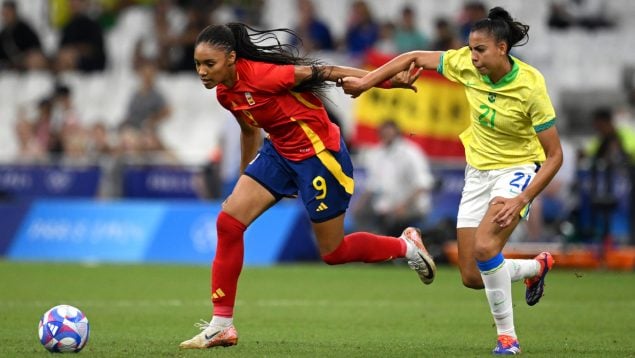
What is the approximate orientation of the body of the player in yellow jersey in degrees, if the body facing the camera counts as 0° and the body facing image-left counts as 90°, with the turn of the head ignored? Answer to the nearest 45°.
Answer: approximately 45°

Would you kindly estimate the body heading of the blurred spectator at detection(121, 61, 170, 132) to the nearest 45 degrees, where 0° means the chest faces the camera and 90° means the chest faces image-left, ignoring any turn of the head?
approximately 0°

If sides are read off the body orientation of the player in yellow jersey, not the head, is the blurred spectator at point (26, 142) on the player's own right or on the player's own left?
on the player's own right

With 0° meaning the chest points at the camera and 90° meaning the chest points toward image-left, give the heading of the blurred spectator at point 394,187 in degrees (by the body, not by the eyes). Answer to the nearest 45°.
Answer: approximately 0°

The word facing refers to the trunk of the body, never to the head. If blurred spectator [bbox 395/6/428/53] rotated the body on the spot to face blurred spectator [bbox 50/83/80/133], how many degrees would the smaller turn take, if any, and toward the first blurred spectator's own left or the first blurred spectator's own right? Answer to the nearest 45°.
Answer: approximately 90° to the first blurred spectator's own right

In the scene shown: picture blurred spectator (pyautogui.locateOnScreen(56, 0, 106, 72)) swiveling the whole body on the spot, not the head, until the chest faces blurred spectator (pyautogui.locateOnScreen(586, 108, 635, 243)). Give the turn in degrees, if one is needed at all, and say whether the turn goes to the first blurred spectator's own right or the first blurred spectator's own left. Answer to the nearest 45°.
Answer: approximately 45° to the first blurred spectator's own left

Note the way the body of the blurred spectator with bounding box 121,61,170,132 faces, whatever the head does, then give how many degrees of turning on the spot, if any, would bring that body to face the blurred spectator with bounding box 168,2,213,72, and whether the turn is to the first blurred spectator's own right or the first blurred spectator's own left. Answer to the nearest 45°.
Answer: approximately 135° to the first blurred spectator's own left

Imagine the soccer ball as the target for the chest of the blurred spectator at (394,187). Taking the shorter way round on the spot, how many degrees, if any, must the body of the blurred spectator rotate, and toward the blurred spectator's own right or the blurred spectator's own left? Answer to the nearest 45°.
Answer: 0° — they already face it

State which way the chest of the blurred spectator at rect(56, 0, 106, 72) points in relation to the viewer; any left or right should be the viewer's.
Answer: facing the viewer

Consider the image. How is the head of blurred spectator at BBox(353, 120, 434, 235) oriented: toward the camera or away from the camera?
toward the camera

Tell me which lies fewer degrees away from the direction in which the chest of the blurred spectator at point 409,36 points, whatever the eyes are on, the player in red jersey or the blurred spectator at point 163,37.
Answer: the player in red jersey

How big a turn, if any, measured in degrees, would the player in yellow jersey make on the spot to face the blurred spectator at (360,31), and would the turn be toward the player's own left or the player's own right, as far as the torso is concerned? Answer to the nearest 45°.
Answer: approximately 135° to the player's own right

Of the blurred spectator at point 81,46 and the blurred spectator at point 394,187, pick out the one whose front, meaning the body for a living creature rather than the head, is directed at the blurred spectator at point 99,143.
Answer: the blurred spectator at point 81,46

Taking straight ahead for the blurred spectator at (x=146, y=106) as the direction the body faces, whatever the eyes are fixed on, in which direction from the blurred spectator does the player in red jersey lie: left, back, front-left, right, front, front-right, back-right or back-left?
front

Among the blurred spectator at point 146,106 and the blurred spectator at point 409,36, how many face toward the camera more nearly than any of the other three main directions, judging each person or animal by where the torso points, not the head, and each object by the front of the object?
2

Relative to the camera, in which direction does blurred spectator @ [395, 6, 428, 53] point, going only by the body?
toward the camera

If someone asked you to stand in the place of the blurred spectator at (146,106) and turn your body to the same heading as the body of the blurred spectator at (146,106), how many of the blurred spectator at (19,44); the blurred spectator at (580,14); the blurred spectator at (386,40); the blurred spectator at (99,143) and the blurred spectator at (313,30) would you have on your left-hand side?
3

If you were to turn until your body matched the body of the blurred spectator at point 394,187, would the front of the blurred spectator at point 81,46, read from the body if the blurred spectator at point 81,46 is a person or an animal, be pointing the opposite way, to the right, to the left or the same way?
the same way
